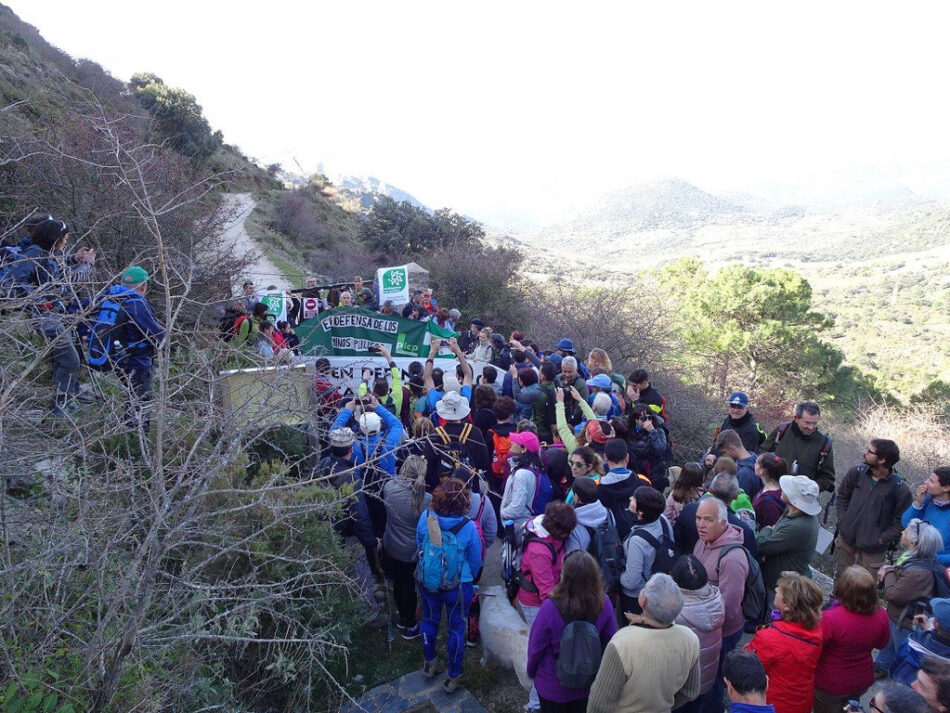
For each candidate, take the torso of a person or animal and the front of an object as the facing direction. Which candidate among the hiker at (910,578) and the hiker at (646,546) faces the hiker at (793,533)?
the hiker at (910,578)

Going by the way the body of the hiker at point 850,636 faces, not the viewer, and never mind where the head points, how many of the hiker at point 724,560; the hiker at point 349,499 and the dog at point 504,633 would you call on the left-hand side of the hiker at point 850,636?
3

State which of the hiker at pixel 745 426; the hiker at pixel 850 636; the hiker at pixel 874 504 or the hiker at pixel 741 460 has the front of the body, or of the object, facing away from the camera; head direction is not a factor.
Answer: the hiker at pixel 850 636

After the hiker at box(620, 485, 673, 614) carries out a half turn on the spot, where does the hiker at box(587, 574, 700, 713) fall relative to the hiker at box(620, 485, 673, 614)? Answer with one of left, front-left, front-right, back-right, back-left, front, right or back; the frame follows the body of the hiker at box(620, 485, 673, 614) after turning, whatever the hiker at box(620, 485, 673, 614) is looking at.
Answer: front-right

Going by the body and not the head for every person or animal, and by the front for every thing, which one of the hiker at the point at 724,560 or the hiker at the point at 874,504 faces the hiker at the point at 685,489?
the hiker at the point at 874,504

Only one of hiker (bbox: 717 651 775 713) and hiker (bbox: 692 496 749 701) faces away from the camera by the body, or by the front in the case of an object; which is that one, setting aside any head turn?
hiker (bbox: 717 651 775 713)

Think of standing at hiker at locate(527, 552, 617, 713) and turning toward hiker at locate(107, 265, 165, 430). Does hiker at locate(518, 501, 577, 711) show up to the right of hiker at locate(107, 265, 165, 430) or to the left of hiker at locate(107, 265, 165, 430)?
right

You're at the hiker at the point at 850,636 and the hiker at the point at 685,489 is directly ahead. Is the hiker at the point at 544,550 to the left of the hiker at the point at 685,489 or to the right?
left

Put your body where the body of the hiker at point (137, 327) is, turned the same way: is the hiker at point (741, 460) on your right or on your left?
on your right

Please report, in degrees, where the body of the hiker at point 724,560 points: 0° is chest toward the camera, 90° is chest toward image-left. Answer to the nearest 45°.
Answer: approximately 45°

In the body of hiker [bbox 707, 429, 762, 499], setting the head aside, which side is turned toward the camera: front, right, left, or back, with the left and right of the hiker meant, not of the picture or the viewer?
left

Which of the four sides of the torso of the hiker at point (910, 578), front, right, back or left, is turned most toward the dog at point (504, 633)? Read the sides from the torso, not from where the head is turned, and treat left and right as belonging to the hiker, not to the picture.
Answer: front

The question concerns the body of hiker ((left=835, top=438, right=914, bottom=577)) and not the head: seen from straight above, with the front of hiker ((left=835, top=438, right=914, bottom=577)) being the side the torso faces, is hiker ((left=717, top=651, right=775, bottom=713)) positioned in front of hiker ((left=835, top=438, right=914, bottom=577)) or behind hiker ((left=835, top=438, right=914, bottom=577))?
in front

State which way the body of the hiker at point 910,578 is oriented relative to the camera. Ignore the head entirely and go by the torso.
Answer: to the viewer's left

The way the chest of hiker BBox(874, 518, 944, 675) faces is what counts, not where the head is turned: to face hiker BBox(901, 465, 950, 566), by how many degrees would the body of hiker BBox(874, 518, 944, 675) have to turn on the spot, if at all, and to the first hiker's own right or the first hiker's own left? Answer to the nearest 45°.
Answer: approximately 90° to the first hiker's own right

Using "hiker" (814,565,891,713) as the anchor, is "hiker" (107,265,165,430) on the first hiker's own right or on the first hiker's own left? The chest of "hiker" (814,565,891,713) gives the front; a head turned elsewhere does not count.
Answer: on the first hiker's own left
